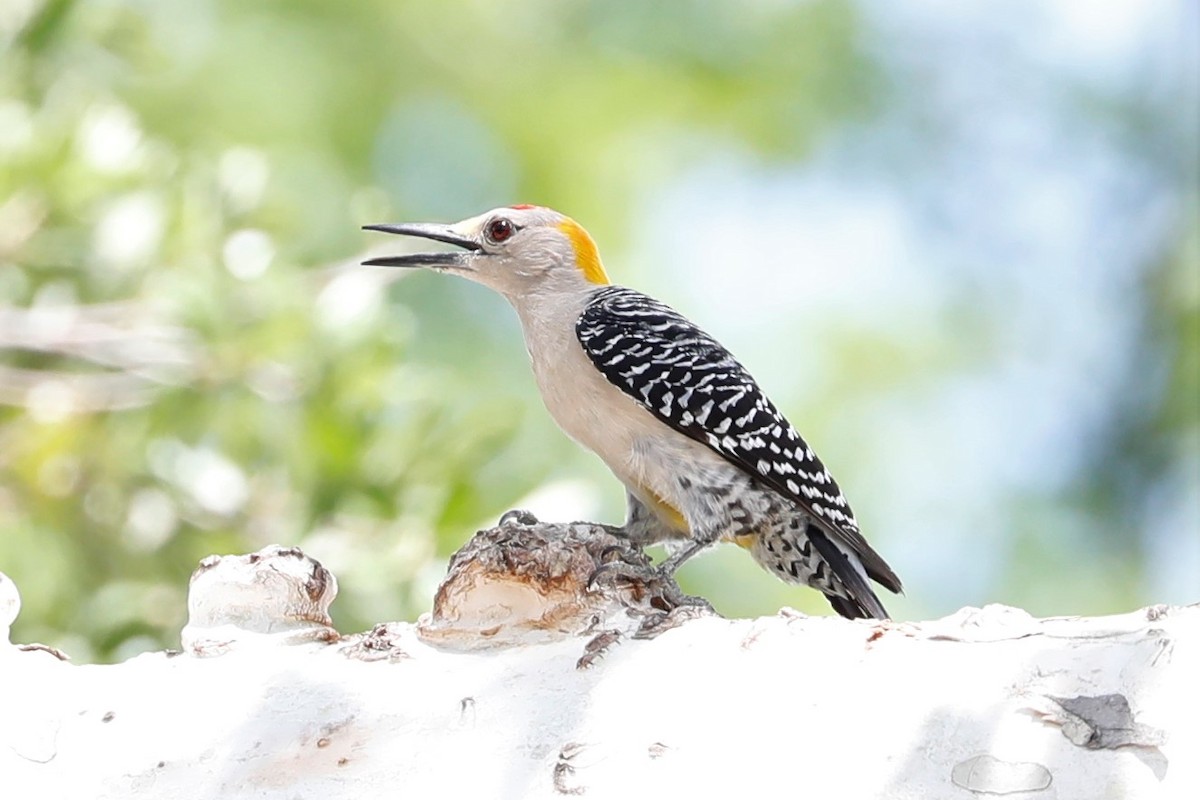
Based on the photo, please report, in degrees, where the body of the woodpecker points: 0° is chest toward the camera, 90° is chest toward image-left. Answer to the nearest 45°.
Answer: approximately 90°
